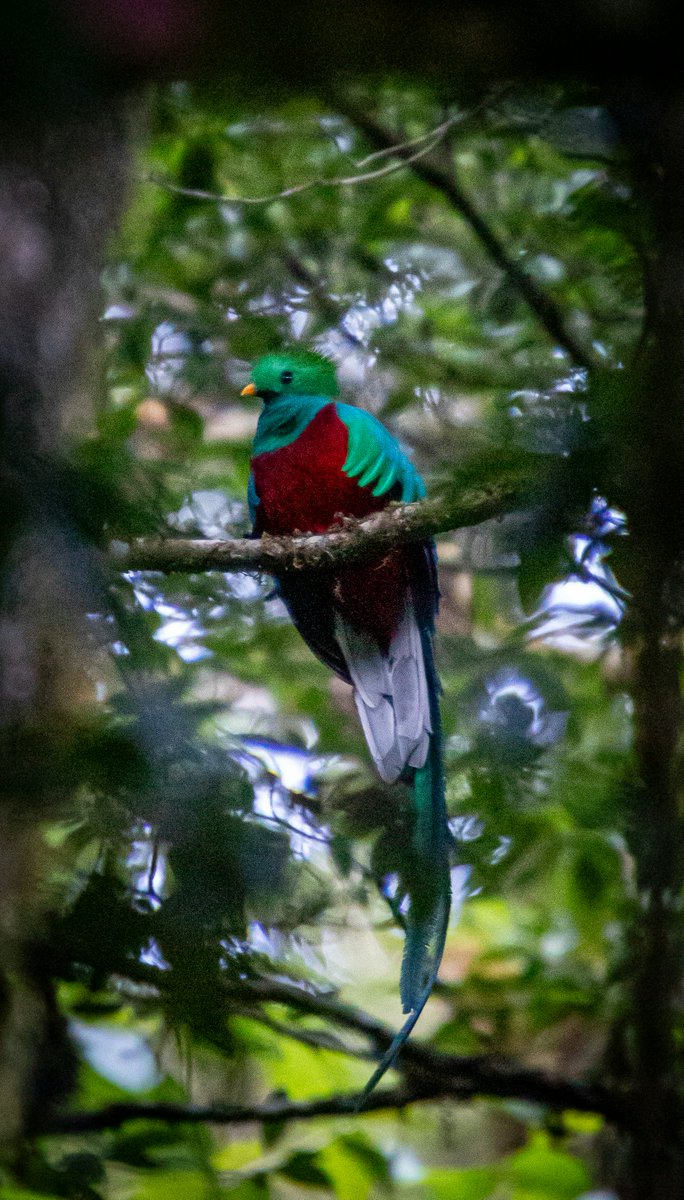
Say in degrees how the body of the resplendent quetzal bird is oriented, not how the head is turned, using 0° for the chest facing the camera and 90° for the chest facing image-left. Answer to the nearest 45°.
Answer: approximately 45°
